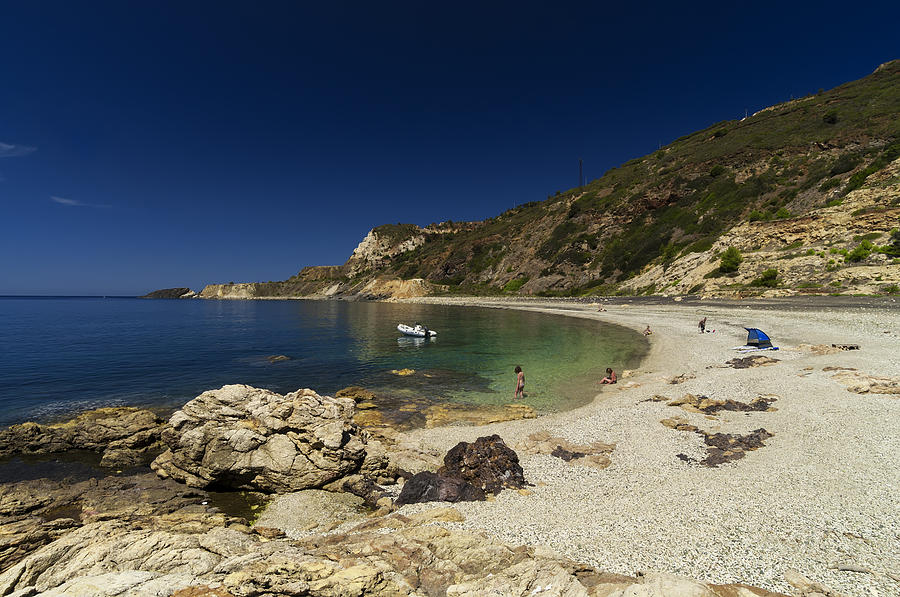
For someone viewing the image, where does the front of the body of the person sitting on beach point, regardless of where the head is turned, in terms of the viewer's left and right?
facing to the left of the viewer

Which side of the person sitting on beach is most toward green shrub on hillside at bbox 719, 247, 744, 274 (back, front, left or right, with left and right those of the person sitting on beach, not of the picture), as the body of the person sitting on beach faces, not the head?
right

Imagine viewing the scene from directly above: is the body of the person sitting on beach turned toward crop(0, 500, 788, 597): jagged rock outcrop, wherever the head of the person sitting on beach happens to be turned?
no

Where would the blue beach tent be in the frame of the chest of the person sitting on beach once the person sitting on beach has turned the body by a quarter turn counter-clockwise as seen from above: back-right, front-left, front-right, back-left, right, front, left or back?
back-left

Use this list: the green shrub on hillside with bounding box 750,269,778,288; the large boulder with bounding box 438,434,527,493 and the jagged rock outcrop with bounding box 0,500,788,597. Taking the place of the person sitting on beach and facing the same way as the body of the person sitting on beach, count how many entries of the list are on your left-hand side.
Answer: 2

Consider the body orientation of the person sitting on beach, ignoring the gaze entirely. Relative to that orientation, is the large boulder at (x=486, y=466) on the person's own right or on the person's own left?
on the person's own left

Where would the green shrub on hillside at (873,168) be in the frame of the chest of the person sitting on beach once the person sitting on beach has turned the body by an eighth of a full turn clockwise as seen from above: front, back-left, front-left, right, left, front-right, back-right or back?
right

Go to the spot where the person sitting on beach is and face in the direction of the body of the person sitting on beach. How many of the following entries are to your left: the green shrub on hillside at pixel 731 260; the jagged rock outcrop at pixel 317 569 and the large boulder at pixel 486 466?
2

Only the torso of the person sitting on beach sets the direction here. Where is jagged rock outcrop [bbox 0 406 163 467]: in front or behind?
in front

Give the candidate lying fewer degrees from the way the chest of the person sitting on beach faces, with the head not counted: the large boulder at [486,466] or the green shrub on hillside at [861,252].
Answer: the large boulder

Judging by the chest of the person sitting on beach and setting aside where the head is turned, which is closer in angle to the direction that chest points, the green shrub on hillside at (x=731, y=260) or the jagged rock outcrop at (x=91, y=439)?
the jagged rock outcrop

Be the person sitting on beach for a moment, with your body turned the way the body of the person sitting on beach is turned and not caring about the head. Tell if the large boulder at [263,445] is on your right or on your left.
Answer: on your left

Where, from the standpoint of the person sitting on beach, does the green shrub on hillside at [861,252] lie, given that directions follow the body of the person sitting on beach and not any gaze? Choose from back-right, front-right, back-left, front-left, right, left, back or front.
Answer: back-right

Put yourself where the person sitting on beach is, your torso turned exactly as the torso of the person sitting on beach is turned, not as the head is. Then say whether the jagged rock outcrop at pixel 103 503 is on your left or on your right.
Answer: on your left
